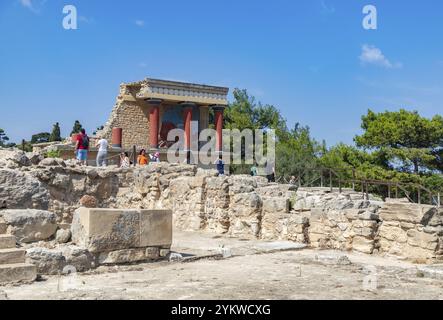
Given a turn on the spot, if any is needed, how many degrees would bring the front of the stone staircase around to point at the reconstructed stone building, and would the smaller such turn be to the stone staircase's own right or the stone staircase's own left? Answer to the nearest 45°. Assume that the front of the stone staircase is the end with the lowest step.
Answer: approximately 135° to the stone staircase's own left

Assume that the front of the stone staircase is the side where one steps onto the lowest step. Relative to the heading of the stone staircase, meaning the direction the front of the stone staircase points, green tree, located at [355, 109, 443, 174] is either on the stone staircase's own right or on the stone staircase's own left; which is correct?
on the stone staircase's own left

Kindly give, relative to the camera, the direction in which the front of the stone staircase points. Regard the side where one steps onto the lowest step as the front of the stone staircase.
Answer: facing the viewer and to the right of the viewer

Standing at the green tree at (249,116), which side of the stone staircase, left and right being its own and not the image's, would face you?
left

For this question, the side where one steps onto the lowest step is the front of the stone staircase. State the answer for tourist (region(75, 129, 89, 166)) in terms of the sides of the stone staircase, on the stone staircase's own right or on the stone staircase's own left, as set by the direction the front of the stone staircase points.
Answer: on the stone staircase's own left

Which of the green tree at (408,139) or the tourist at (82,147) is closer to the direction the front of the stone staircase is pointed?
the green tree

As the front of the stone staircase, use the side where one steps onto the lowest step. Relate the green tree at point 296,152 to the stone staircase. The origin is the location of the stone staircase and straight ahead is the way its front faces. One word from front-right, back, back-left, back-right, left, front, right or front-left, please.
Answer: left
